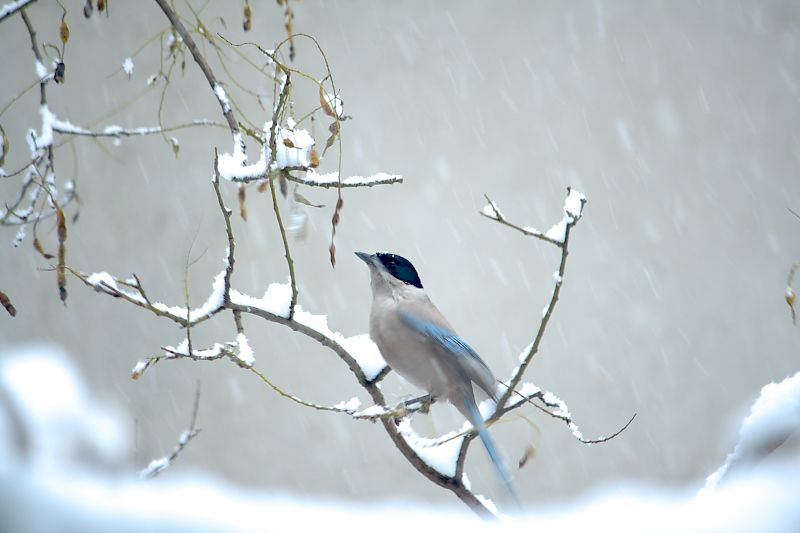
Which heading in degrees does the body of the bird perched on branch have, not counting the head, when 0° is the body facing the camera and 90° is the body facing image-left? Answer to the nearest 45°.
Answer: approximately 90°
